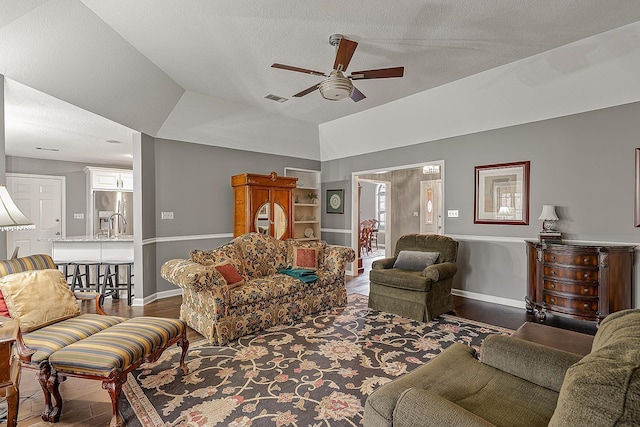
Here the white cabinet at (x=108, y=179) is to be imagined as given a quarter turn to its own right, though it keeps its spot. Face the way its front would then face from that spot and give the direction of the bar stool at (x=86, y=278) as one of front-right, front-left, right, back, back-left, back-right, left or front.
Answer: left

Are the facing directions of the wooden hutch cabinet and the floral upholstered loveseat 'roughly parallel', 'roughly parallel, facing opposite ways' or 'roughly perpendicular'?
roughly parallel

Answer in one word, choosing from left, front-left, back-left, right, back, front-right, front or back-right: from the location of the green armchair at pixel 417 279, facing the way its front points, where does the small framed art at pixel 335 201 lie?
right

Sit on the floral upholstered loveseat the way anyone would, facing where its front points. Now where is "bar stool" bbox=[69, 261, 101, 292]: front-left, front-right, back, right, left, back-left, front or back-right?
back

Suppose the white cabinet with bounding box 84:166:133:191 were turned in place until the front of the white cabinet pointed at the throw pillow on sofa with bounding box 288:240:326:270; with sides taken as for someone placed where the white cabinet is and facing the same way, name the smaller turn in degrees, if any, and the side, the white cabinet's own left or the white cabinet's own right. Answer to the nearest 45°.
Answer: approximately 45° to the white cabinet's own left

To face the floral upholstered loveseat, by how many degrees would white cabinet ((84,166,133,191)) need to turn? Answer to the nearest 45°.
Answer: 0° — it already faces it

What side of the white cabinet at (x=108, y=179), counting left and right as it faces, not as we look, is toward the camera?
front

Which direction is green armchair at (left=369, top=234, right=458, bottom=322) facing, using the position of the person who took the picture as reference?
facing the viewer and to the left of the viewer

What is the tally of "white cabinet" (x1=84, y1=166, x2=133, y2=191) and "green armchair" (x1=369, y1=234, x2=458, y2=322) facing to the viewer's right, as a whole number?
0

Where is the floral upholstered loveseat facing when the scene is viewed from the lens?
facing the viewer and to the right of the viewer

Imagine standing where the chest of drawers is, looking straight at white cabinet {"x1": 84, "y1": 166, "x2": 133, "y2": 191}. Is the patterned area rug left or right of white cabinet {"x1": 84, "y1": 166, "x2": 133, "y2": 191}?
left

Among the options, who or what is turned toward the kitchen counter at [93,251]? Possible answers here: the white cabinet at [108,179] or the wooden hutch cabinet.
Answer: the white cabinet

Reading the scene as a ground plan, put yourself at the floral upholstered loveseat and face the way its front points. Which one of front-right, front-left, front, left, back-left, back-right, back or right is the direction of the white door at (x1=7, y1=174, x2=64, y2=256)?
back

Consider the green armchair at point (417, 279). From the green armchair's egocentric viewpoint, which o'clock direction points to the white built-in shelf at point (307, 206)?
The white built-in shelf is roughly at 3 o'clock from the green armchair.

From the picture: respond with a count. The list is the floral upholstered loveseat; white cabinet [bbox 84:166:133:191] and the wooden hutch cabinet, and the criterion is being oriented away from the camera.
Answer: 0

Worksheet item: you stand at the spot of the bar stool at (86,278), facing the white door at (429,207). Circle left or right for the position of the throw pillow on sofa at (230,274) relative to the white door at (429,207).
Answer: right

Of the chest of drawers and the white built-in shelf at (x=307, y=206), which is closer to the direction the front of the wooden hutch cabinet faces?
the chest of drawers

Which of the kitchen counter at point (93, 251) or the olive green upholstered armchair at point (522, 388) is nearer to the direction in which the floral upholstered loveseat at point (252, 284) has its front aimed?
the olive green upholstered armchair
